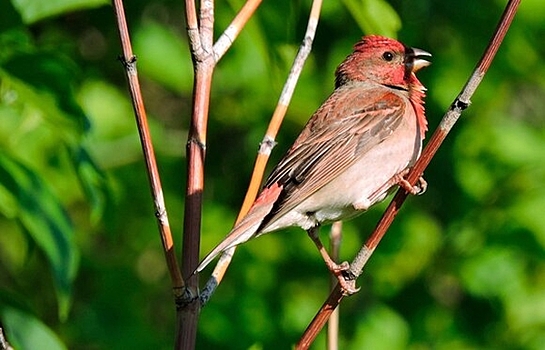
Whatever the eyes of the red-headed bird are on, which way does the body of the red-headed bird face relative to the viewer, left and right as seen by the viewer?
facing to the right of the viewer

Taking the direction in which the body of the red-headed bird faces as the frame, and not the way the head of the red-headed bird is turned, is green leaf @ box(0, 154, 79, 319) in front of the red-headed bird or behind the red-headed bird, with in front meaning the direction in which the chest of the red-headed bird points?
behind
